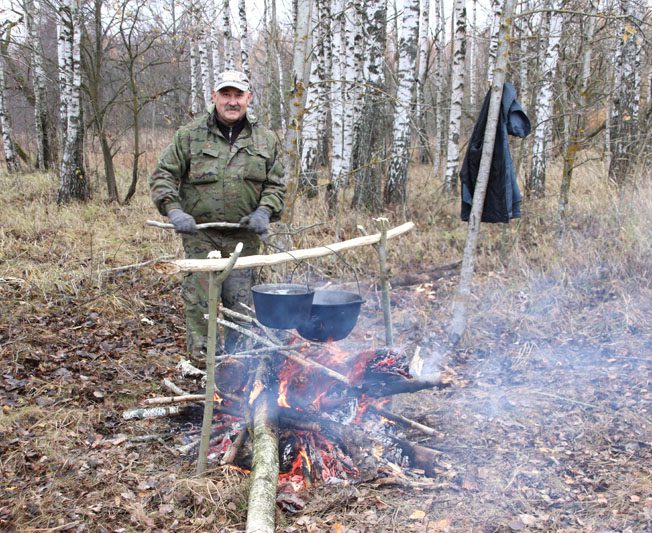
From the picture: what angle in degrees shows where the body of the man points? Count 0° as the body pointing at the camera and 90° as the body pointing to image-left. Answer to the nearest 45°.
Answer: approximately 0°

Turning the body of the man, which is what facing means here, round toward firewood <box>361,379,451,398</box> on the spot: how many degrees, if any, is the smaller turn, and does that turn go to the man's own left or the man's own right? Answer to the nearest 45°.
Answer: approximately 45° to the man's own left

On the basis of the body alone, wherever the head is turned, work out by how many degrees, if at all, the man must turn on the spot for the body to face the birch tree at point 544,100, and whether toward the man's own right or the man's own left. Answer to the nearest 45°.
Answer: approximately 135° to the man's own left

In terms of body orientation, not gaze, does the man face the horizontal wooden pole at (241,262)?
yes

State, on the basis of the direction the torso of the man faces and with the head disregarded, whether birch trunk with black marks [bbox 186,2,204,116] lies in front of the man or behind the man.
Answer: behind
